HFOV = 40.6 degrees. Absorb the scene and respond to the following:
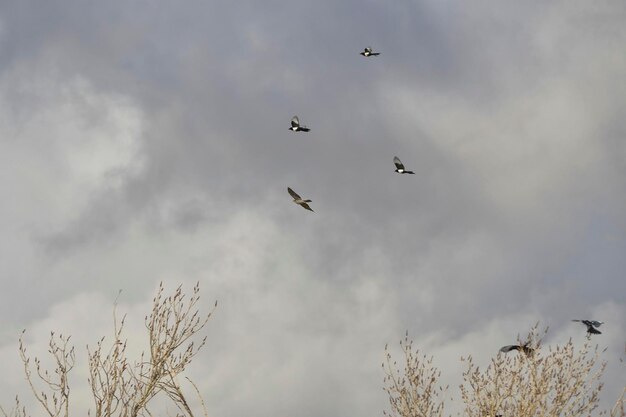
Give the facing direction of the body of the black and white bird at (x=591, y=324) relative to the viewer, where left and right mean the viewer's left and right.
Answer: facing to the left of the viewer
